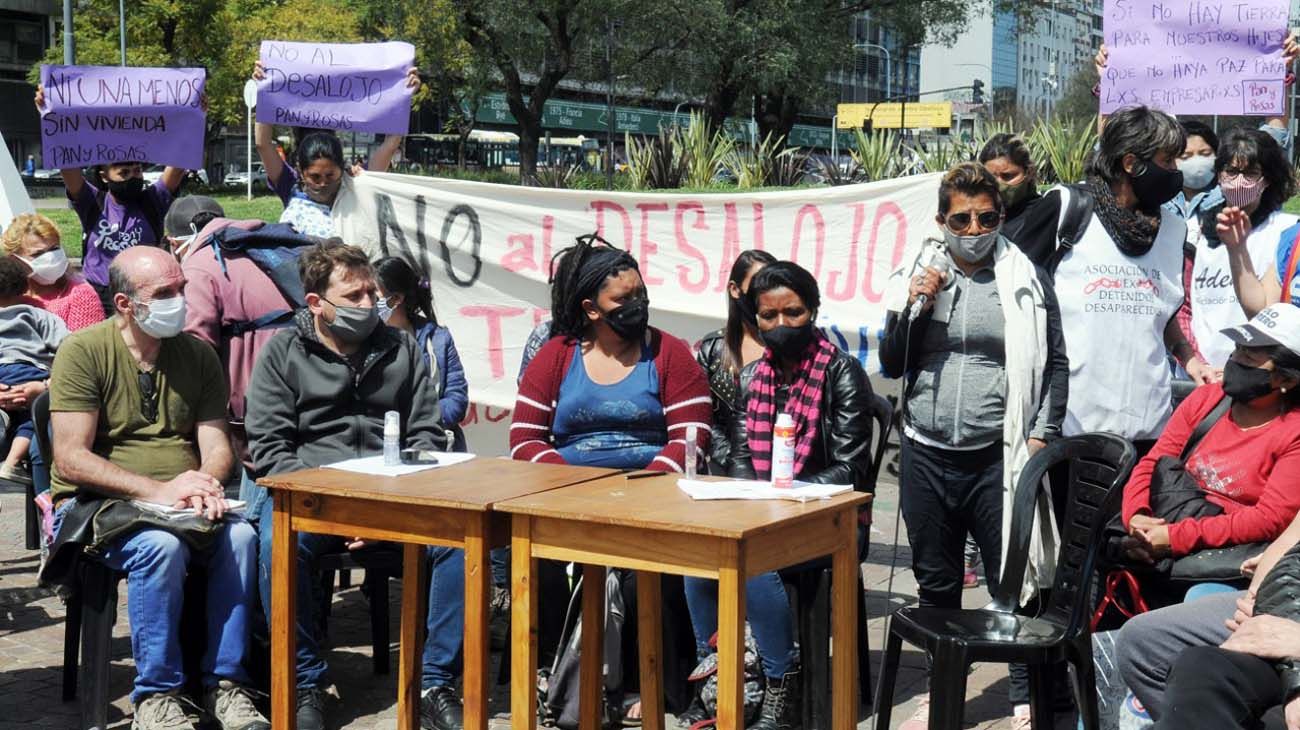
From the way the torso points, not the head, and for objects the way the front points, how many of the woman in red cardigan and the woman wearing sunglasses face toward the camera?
2

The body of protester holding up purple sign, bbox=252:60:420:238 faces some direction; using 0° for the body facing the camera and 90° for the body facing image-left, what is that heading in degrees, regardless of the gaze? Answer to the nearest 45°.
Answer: approximately 0°

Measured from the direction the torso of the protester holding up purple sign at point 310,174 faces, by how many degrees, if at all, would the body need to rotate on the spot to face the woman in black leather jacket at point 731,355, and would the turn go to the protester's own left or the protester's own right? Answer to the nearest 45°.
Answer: approximately 45° to the protester's own left

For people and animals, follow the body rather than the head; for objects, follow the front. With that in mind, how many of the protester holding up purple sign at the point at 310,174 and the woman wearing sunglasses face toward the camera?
2

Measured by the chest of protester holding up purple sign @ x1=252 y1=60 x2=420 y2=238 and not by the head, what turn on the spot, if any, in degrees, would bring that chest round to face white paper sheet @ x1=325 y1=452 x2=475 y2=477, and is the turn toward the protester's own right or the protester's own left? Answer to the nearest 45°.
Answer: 0° — they already face it

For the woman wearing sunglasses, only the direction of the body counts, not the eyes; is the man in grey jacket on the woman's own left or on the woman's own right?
on the woman's own right

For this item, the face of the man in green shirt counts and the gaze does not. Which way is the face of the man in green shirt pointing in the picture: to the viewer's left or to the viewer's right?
to the viewer's right

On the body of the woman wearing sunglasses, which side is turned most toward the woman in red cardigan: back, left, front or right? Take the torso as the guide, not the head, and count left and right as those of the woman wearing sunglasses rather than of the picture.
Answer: right

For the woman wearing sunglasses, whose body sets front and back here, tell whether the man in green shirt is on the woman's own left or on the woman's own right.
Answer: on the woman's own right

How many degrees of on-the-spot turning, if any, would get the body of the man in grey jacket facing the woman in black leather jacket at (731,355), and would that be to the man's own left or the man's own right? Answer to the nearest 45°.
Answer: approximately 45° to the man's own left
